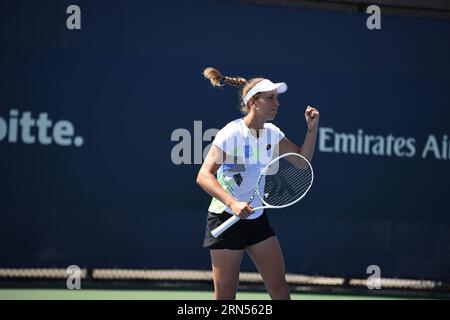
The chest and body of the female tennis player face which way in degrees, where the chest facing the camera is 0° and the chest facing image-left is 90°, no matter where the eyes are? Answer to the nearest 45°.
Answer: approximately 315°
